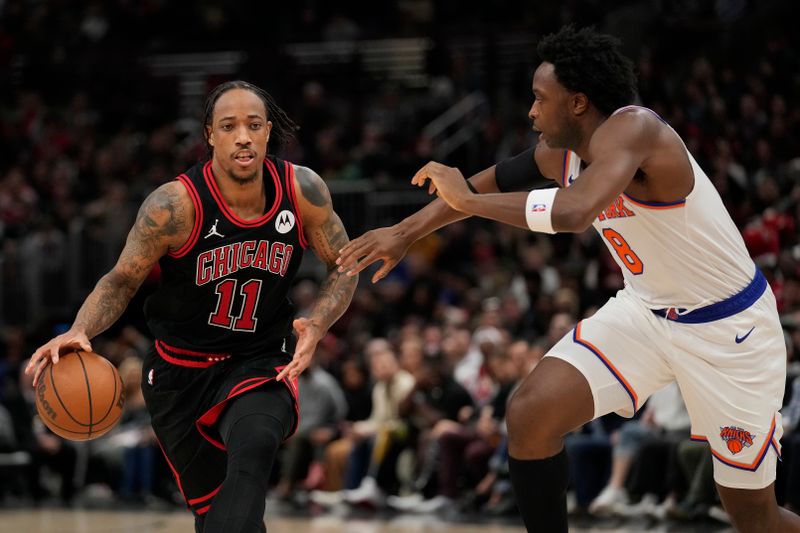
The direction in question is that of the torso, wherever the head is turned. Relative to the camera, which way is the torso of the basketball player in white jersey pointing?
to the viewer's left

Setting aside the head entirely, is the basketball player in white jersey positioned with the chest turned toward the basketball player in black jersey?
yes

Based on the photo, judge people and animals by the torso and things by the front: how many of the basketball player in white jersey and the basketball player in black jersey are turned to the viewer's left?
1

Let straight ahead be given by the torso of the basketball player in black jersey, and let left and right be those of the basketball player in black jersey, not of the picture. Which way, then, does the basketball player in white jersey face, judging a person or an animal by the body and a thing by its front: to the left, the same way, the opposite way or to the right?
to the right

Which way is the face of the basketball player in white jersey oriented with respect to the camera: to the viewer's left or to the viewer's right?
to the viewer's left

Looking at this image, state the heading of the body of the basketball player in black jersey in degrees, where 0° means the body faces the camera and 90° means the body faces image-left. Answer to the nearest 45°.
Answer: approximately 0°
